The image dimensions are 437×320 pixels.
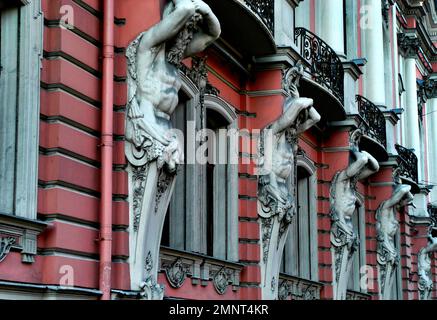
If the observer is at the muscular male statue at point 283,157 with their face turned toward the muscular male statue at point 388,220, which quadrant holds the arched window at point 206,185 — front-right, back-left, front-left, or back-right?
back-left

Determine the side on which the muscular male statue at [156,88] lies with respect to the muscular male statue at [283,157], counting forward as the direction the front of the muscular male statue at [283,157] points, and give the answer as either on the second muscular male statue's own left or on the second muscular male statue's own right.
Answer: on the second muscular male statue's own right

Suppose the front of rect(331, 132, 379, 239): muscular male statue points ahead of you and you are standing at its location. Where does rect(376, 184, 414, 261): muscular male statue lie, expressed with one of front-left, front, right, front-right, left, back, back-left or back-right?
back-left

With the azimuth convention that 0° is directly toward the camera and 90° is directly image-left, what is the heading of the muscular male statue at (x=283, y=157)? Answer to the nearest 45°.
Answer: approximately 315°

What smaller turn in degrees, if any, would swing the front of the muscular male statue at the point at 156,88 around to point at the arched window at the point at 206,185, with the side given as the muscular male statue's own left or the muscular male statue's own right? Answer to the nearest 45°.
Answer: approximately 135° to the muscular male statue's own left

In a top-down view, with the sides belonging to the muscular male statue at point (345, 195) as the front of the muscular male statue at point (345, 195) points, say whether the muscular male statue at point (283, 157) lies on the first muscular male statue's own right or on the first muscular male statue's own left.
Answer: on the first muscular male statue's own right

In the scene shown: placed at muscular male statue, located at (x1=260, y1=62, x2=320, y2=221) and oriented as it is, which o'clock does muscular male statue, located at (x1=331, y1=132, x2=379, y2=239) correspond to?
muscular male statue, located at (x1=331, y1=132, x2=379, y2=239) is roughly at 8 o'clock from muscular male statue, located at (x1=260, y1=62, x2=320, y2=221).
